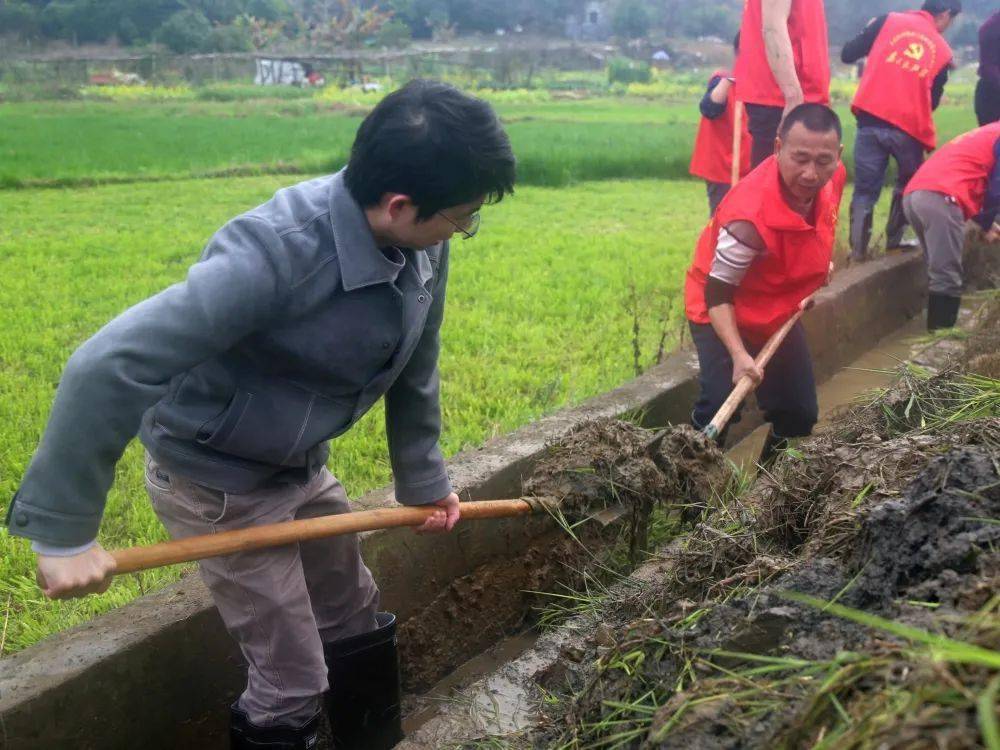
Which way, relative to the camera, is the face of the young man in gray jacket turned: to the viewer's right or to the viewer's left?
to the viewer's right

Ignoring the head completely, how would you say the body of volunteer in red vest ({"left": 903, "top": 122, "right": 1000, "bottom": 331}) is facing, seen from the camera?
to the viewer's right

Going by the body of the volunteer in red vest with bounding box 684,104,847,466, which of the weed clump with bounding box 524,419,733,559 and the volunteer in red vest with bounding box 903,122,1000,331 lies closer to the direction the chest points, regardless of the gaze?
the weed clump

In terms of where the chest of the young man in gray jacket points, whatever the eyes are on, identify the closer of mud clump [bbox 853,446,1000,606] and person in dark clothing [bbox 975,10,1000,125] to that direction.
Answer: the mud clump
